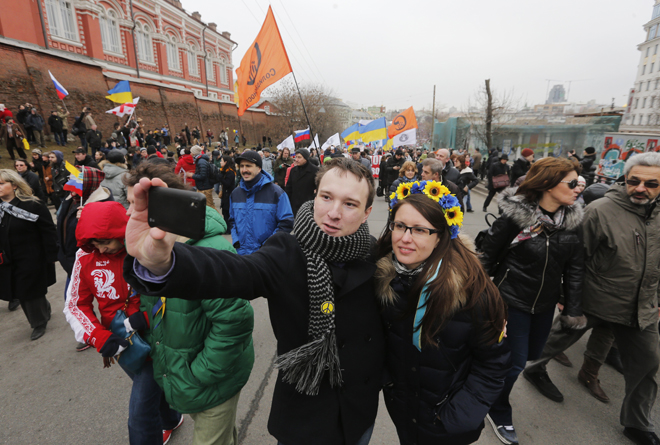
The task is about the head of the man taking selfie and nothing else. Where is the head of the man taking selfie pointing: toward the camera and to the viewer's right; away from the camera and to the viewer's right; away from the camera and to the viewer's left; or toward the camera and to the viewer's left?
toward the camera and to the viewer's left

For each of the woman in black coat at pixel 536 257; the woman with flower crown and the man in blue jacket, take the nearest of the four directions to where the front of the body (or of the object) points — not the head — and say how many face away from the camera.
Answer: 0

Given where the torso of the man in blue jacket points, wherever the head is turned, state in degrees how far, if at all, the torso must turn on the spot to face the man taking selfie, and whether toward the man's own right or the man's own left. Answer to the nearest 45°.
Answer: approximately 45° to the man's own left

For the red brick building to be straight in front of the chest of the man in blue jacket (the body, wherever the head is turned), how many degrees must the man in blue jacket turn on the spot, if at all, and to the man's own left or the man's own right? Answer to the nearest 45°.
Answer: approximately 135° to the man's own right

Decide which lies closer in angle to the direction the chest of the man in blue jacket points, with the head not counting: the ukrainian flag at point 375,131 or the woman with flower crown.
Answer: the woman with flower crown

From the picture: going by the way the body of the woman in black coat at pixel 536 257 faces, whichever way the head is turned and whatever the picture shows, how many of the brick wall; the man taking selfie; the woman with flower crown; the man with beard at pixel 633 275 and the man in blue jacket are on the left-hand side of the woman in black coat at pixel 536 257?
1

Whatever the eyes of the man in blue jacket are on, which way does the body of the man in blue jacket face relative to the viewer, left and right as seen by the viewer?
facing the viewer and to the left of the viewer

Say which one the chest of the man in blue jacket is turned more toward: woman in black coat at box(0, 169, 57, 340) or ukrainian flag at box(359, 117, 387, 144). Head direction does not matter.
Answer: the woman in black coat

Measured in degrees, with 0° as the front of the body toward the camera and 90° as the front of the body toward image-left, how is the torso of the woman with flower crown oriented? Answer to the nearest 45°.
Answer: approximately 45°

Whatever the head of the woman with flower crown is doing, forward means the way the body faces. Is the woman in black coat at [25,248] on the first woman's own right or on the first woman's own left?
on the first woman's own right

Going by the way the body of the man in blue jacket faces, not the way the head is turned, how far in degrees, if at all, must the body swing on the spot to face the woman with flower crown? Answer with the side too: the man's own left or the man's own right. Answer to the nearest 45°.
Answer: approximately 45° to the man's own left

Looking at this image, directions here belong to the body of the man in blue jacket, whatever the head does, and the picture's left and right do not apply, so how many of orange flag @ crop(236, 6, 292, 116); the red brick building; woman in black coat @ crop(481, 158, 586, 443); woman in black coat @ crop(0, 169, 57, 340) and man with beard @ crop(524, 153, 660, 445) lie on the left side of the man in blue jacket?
2
